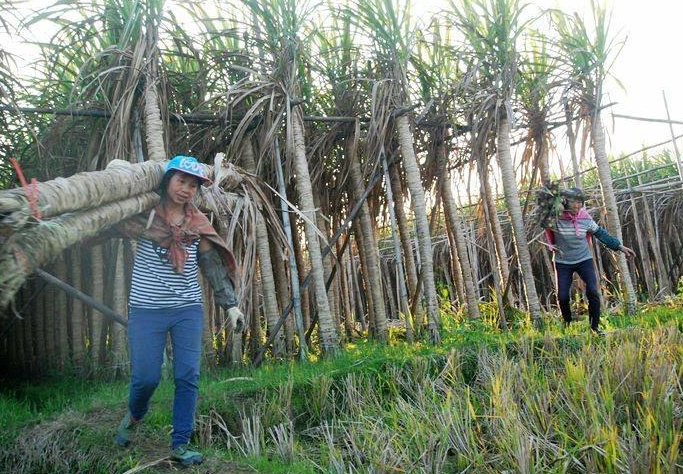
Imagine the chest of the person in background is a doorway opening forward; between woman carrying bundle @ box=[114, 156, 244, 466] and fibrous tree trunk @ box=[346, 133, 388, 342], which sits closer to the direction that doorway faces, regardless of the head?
the woman carrying bundle

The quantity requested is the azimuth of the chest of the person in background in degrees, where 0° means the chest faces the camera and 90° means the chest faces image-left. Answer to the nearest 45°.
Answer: approximately 0°

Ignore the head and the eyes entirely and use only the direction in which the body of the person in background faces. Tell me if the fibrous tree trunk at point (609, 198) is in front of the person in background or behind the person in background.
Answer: behind

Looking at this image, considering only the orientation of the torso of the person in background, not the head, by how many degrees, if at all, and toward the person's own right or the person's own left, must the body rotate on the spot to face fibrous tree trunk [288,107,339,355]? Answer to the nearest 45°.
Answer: approximately 45° to the person's own right

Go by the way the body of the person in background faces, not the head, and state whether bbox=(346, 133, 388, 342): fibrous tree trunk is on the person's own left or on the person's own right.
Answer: on the person's own right

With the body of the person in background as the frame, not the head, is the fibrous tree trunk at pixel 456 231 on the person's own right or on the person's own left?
on the person's own right

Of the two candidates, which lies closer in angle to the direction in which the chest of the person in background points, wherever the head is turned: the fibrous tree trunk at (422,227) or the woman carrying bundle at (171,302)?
the woman carrying bundle

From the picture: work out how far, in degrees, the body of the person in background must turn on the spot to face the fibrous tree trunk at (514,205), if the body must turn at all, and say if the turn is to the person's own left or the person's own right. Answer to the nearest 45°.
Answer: approximately 135° to the person's own right
